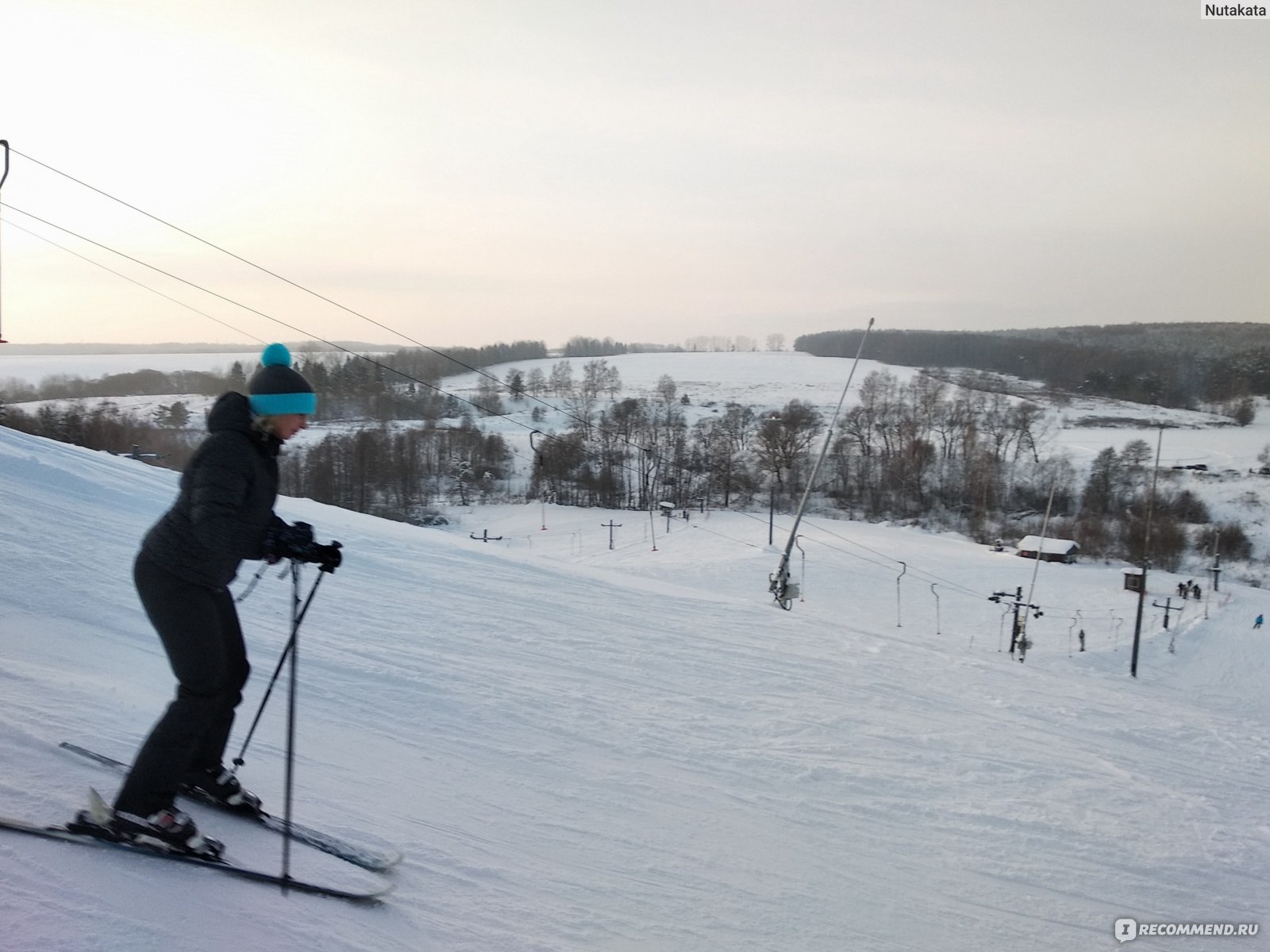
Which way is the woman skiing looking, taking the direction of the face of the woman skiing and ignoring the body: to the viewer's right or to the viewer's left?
to the viewer's right

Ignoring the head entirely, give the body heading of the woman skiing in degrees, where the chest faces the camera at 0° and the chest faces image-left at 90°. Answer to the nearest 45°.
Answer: approximately 270°

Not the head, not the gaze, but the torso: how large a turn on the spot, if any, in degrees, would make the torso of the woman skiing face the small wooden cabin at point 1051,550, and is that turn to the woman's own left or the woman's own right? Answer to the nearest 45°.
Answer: approximately 45° to the woman's own left
